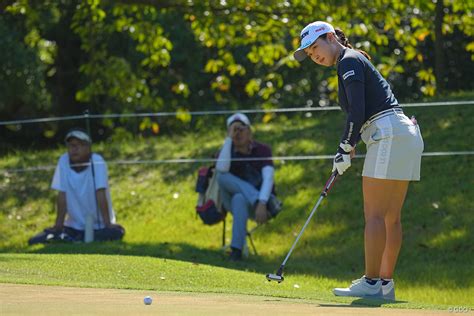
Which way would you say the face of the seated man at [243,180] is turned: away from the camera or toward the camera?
toward the camera

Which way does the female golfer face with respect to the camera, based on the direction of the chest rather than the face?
to the viewer's left

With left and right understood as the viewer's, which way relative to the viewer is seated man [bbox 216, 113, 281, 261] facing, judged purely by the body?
facing the viewer

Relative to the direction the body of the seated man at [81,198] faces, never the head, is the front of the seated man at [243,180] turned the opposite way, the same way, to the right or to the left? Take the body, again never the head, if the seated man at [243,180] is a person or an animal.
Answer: the same way

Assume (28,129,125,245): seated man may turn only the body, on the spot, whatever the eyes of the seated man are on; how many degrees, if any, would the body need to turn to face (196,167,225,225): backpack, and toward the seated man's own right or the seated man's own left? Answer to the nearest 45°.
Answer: approximately 45° to the seated man's own left

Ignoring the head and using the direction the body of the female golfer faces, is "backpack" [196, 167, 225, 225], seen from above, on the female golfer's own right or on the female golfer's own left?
on the female golfer's own right

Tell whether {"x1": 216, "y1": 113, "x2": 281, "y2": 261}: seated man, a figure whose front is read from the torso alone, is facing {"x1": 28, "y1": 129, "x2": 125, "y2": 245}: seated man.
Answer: no

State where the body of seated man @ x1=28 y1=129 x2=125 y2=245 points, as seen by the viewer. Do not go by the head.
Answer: toward the camera

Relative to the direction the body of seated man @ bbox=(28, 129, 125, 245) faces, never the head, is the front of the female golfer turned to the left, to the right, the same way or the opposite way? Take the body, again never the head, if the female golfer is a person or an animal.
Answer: to the right

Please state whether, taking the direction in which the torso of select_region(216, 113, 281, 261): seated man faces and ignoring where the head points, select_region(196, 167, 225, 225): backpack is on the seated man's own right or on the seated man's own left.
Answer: on the seated man's own right

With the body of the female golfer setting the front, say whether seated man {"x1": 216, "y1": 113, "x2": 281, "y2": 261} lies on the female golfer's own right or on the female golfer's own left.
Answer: on the female golfer's own right

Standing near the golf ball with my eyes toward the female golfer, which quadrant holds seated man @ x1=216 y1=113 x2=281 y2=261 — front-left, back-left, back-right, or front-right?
front-left

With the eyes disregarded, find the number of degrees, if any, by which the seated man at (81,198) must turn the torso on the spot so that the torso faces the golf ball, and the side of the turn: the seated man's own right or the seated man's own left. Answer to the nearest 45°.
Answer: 0° — they already face it

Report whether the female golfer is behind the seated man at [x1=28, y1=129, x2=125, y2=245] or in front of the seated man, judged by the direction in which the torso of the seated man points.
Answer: in front
